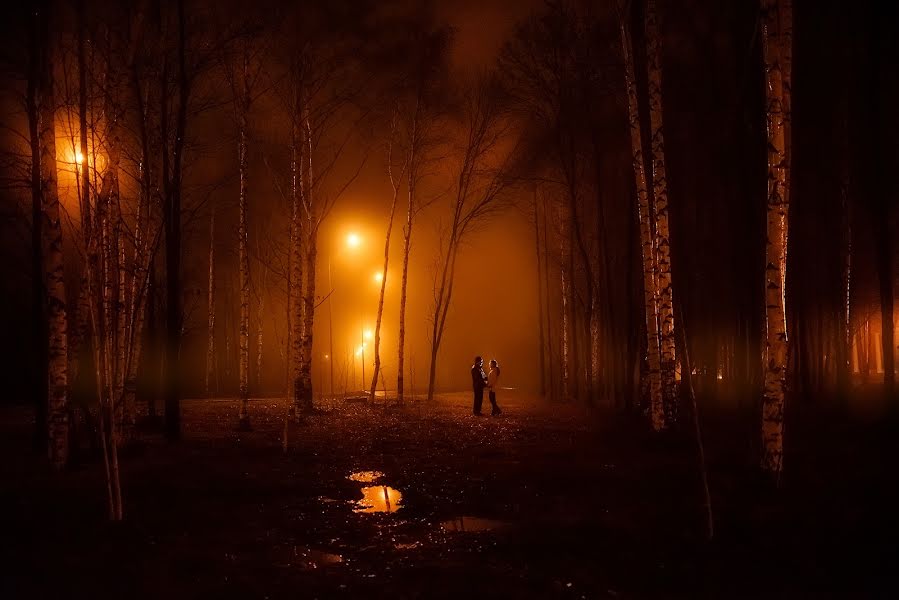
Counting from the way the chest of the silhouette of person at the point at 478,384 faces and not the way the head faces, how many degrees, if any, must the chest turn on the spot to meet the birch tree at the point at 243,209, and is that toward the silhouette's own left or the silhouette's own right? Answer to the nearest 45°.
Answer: approximately 135° to the silhouette's own right

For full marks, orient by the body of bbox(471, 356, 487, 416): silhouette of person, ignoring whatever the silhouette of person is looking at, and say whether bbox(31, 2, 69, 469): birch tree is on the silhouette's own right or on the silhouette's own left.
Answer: on the silhouette's own right

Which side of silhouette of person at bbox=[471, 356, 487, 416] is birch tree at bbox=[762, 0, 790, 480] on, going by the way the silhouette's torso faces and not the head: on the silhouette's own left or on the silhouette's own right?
on the silhouette's own right

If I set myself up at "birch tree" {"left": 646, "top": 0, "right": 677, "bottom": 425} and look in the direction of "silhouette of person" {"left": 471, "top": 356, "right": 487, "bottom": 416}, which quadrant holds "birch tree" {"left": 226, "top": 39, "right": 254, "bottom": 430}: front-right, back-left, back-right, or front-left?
front-left

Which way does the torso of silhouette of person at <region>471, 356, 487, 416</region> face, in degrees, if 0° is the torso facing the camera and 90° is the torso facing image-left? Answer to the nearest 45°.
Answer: approximately 270°

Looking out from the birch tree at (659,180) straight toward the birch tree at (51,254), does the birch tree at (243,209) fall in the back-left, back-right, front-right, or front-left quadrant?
front-right
